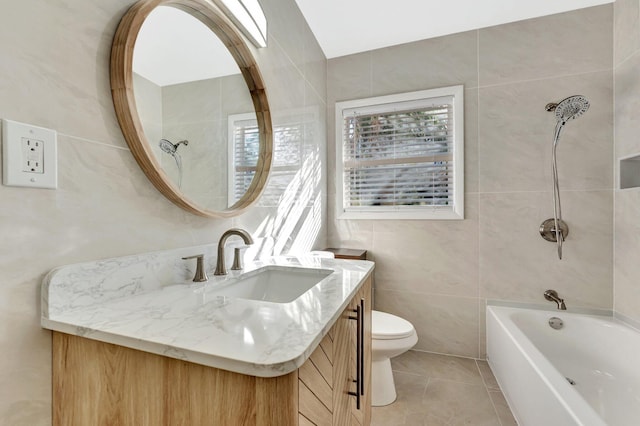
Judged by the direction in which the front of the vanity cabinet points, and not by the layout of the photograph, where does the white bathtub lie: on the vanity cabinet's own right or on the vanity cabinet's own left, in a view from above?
on the vanity cabinet's own left

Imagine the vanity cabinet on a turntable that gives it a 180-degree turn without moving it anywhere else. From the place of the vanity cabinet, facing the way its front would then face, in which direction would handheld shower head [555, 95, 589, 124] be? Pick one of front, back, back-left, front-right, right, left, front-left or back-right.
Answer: back-right

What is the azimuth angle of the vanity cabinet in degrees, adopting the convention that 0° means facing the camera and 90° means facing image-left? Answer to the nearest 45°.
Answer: approximately 315°

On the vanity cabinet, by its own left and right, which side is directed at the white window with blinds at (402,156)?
left

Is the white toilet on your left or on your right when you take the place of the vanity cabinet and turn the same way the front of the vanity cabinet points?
on your left
